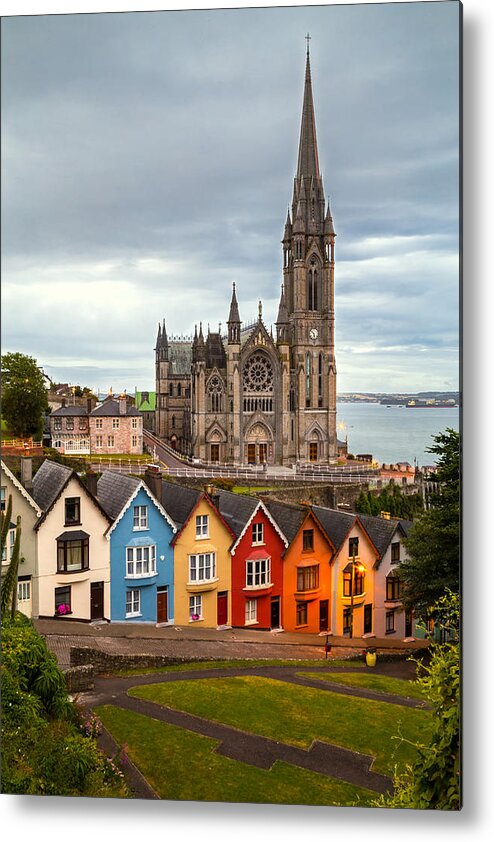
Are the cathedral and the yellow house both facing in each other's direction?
no

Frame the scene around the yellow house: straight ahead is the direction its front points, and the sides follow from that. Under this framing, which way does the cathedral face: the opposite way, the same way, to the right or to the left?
the same way

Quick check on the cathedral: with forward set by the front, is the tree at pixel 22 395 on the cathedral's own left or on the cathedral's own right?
on the cathedral's own right

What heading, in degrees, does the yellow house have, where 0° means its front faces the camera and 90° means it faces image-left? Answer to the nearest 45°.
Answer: approximately 0°

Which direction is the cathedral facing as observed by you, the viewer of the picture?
facing the viewer

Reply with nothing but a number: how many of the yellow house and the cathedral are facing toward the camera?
2

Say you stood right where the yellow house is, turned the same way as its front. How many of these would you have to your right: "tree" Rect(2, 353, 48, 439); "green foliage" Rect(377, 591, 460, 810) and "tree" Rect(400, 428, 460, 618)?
1

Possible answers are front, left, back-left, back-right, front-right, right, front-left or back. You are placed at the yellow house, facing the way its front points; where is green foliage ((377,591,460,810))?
front-left
